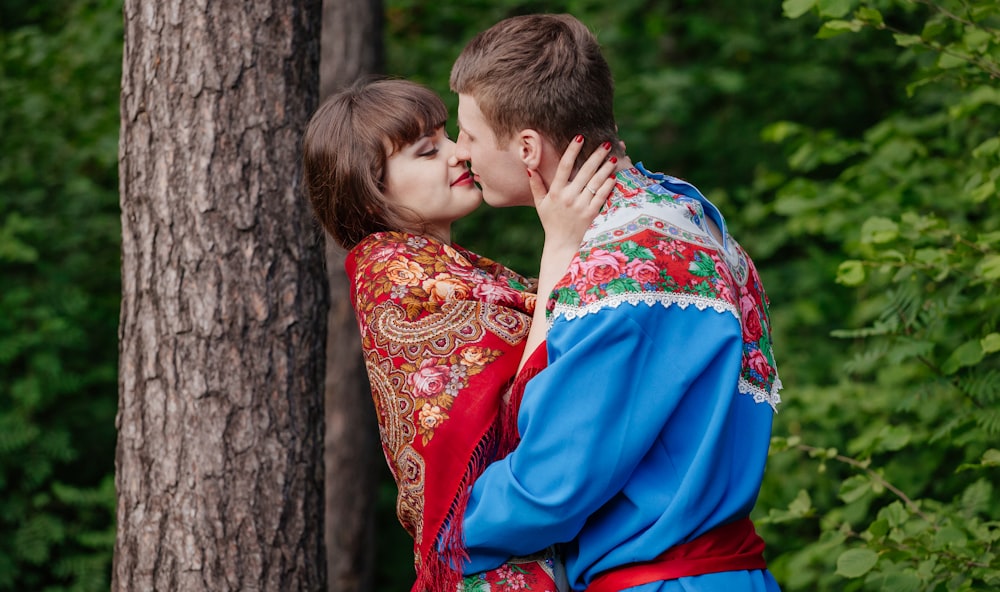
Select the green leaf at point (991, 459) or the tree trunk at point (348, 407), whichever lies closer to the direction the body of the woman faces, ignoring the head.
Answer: the green leaf

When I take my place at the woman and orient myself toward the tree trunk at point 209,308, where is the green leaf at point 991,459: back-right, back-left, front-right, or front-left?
back-right

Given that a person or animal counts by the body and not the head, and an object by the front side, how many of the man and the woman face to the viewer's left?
1

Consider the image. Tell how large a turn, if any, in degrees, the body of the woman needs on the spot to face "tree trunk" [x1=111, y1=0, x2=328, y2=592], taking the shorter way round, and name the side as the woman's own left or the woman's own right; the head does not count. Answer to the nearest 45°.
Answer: approximately 135° to the woman's own left

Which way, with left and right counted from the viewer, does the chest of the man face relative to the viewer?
facing to the left of the viewer

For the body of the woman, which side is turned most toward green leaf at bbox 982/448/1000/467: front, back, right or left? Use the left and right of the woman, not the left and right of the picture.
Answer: front

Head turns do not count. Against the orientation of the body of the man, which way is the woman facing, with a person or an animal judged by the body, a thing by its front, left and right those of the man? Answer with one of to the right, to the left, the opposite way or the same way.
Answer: the opposite way

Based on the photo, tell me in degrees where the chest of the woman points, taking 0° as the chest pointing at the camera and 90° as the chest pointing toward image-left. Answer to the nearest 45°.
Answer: approximately 270°

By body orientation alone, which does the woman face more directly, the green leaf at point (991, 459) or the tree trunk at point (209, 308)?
the green leaf

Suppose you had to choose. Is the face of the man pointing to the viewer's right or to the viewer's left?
to the viewer's left

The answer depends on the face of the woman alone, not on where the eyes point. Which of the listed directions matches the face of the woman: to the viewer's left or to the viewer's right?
to the viewer's right
